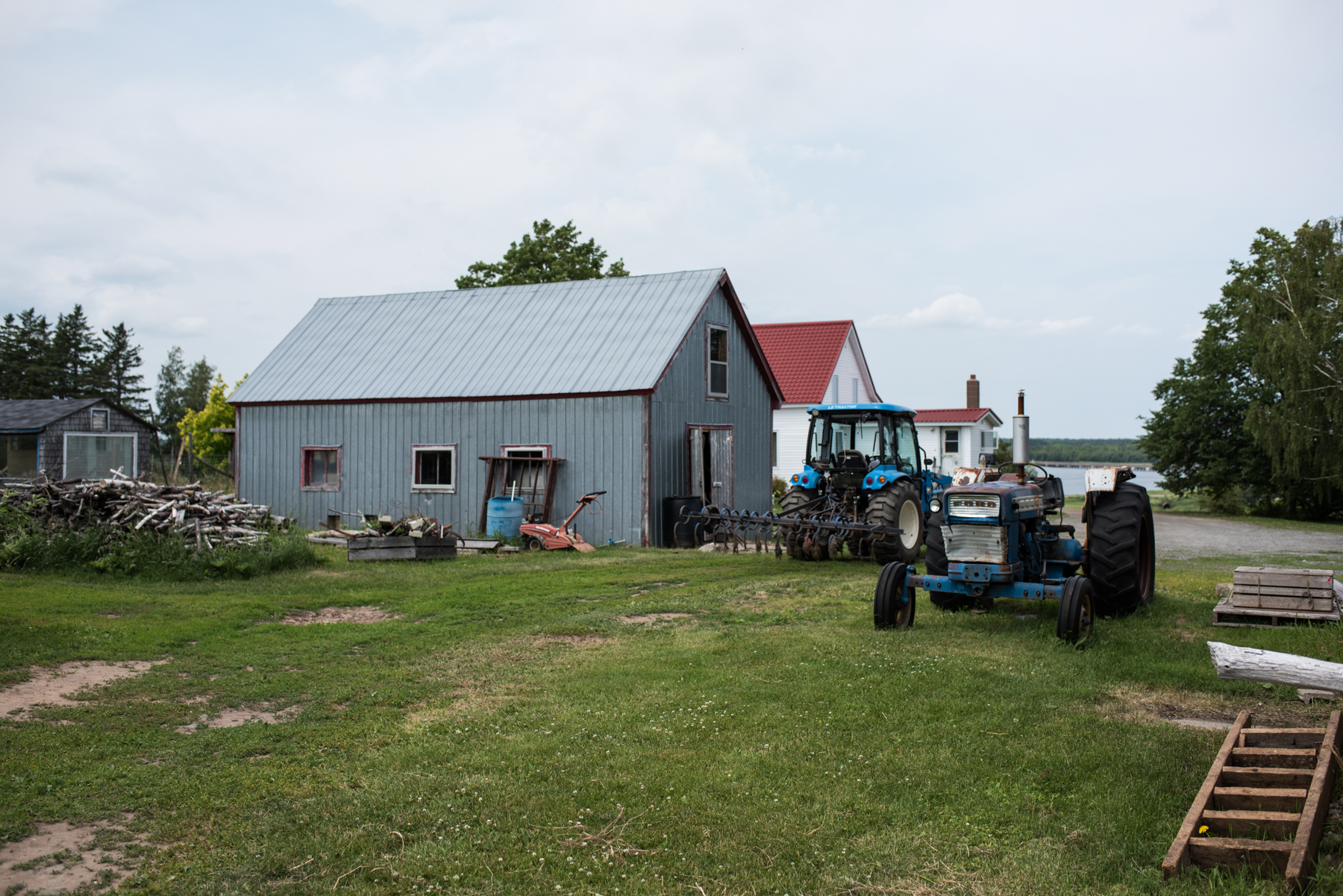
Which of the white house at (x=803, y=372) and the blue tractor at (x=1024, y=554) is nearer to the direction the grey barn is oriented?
the blue tractor

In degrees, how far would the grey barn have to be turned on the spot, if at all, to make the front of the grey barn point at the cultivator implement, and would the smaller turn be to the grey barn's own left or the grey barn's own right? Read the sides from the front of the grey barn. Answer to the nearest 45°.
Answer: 0° — it already faces it

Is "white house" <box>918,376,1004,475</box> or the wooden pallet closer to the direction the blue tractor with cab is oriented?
the white house

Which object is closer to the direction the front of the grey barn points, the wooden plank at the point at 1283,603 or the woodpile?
the wooden plank

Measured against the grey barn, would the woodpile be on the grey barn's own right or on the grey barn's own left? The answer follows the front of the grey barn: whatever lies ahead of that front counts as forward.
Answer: on the grey barn's own right
